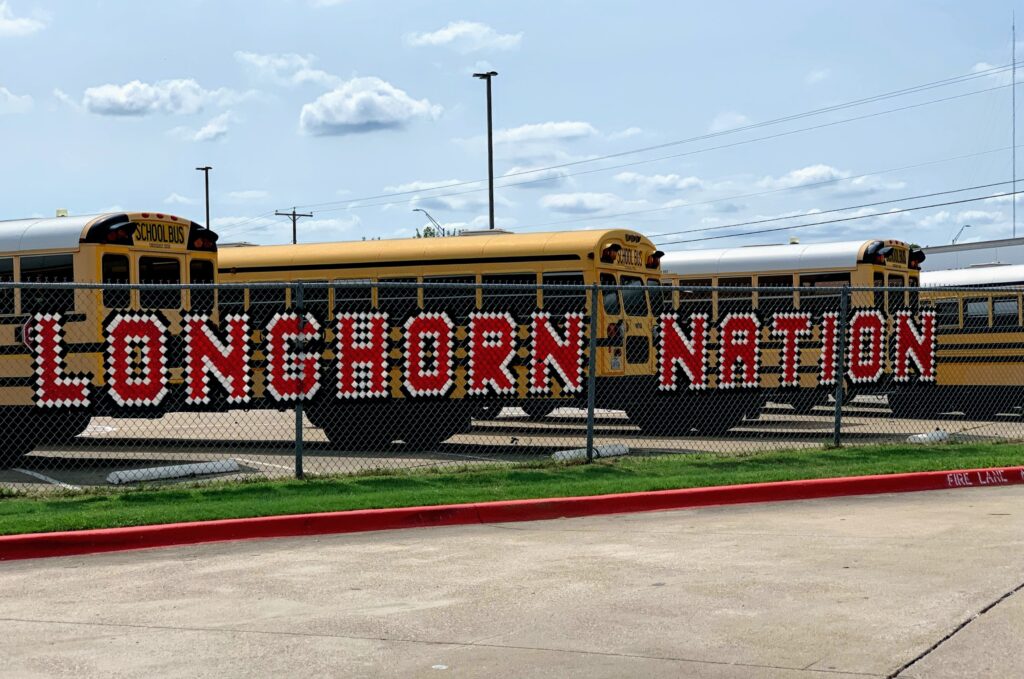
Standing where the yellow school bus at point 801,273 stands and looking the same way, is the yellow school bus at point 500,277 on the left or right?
on its left

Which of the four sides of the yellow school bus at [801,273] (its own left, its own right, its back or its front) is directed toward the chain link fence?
left

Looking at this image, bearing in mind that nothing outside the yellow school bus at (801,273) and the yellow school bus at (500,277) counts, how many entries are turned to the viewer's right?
0

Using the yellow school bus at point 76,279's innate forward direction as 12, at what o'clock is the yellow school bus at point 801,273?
the yellow school bus at point 801,273 is roughly at 4 o'clock from the yellow school bus at point 76,279.

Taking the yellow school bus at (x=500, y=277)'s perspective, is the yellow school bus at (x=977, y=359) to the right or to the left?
on its right

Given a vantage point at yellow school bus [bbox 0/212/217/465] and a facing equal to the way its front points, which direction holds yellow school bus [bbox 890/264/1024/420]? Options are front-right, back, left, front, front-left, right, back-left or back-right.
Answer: back-right

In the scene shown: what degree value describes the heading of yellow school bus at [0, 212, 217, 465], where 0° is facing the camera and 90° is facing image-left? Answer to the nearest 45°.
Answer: approximately 135°

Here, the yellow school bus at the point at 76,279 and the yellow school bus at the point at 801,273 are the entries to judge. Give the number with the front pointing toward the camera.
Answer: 0

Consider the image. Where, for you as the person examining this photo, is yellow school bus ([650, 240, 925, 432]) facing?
facing away from the viewer and to the left of the viewer

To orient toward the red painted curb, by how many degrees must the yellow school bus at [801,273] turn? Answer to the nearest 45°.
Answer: approximately 135° to its left

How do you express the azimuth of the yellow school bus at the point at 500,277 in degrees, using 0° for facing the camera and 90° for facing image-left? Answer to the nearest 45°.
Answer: approximately 135°
